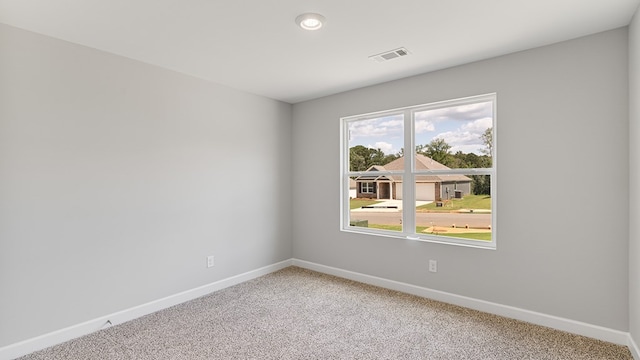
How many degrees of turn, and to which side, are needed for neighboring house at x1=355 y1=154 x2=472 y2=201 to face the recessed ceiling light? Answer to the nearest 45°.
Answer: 0° — it already faces it

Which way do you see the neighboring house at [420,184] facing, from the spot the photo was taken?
facing the viewer and to the left of the viewer

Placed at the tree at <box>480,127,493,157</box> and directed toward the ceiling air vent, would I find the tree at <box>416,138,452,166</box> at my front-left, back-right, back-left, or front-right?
front-right

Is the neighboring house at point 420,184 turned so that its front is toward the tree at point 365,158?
no
